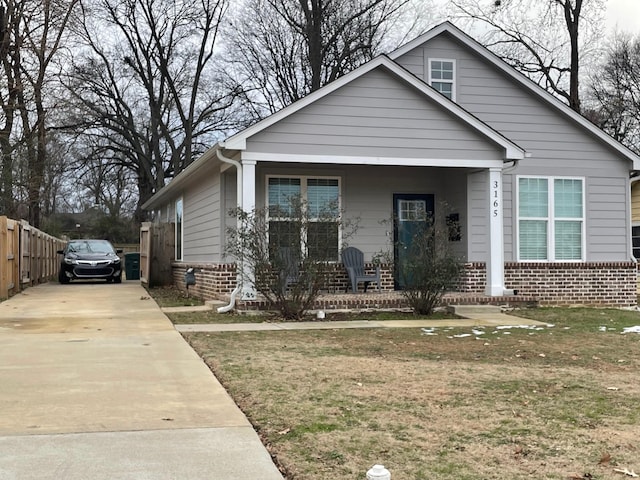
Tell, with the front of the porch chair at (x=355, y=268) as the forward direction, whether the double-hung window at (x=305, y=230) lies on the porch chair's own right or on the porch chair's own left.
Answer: on the porch chair's own right

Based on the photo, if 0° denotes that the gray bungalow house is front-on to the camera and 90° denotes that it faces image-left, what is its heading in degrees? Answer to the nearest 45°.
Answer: approximately 0°

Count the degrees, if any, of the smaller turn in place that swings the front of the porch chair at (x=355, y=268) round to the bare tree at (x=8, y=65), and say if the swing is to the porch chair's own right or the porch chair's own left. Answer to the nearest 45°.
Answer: approximately 180°

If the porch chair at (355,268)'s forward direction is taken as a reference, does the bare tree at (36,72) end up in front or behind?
behind

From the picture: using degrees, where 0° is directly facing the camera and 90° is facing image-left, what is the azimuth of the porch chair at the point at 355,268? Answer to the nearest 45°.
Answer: approximately 315°

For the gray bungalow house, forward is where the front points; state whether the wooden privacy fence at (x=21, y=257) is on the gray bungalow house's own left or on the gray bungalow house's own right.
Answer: on the gray bungalow house's own right

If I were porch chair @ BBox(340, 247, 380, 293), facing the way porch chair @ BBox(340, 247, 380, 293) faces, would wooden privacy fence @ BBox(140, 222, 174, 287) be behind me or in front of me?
behind

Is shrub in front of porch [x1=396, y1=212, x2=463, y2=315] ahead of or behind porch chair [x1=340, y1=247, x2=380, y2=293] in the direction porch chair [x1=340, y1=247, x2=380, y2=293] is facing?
ahead
